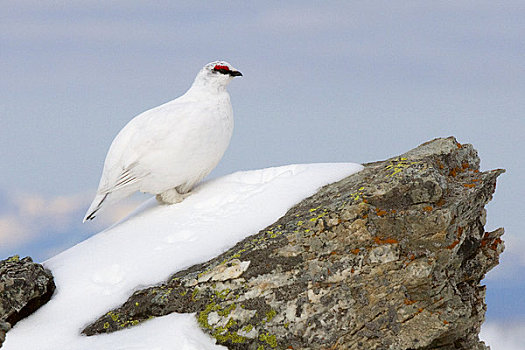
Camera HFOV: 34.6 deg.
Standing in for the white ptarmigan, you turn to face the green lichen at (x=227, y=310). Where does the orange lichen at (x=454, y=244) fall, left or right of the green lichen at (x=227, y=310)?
left

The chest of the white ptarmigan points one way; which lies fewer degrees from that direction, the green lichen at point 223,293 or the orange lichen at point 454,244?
the orange lichen

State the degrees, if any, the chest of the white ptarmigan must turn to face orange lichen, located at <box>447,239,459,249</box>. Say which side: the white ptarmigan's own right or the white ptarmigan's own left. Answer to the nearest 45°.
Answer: approximately 45° to the white ptarmigan's own right

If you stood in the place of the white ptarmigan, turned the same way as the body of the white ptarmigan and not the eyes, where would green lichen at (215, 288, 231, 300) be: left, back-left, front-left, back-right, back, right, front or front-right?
right

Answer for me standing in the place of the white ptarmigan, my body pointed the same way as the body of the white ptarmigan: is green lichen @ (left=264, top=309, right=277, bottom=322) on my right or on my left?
on my right

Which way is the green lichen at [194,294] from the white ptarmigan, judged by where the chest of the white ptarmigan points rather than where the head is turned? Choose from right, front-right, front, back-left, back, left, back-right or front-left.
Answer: right

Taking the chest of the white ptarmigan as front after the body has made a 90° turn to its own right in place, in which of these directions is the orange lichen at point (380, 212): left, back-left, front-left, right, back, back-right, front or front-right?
front-left

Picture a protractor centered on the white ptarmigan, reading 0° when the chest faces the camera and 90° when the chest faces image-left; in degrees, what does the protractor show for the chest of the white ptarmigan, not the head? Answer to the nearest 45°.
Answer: approximately 270°

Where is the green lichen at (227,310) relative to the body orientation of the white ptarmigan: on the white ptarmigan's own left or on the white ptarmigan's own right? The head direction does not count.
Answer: on the white ptarmigan's own right
